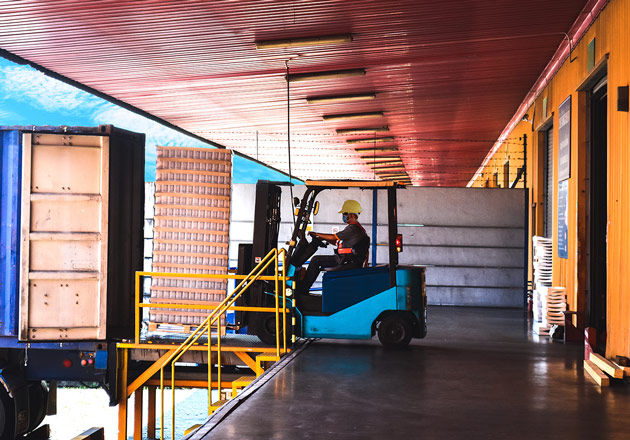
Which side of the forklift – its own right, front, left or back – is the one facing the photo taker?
left

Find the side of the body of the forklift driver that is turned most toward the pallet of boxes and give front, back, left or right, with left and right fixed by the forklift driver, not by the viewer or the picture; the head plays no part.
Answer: front

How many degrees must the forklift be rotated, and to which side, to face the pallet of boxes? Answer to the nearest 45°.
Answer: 0° — it already faces it

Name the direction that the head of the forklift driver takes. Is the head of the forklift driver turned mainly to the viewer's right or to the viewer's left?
to the viewer's left

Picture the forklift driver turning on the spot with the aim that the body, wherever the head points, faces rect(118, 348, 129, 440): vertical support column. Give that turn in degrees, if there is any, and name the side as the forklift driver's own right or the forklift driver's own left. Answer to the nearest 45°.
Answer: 0° — they already face it

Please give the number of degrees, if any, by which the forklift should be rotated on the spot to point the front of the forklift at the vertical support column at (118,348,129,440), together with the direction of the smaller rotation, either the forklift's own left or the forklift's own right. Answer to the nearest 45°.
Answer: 0° — it already faces it

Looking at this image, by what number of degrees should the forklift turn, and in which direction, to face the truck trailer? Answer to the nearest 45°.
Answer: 0° — it already faces it

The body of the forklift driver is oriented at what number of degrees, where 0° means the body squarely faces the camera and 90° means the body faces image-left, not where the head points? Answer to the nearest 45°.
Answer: approximately 90°

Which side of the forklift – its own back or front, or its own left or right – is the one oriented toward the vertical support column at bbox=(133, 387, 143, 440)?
front
